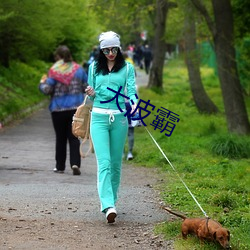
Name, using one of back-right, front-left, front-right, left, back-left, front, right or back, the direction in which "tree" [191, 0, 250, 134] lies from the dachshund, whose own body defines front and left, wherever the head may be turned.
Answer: back-left

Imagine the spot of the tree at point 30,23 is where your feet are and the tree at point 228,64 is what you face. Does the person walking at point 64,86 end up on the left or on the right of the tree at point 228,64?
right

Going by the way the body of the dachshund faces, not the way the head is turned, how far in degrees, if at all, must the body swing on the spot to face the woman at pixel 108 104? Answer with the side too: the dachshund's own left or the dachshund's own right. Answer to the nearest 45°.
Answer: approximately 180°

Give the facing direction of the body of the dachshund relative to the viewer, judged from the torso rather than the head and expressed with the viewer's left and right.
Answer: facing the viewer and to the right of the viewer

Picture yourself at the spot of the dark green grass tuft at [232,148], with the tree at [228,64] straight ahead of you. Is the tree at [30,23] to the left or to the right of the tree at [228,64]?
left

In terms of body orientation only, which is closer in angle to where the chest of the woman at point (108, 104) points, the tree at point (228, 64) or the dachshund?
the dachshund

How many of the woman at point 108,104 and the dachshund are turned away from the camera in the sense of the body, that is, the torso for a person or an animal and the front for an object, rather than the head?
0

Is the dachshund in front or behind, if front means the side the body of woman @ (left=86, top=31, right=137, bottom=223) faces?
in front

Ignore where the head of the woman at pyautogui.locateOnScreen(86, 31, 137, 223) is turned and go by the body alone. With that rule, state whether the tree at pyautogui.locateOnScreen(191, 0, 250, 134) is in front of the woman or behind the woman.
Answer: behind

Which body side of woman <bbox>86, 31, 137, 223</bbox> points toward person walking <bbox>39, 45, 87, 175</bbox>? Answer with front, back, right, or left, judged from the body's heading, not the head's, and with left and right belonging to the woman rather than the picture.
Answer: back

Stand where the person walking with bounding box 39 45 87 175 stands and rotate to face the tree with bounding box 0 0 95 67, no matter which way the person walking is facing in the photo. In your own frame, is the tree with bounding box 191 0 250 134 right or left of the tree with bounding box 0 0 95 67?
right

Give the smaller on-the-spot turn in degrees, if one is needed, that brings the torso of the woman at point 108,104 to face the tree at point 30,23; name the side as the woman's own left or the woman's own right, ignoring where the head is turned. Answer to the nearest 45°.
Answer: approximately 180°
